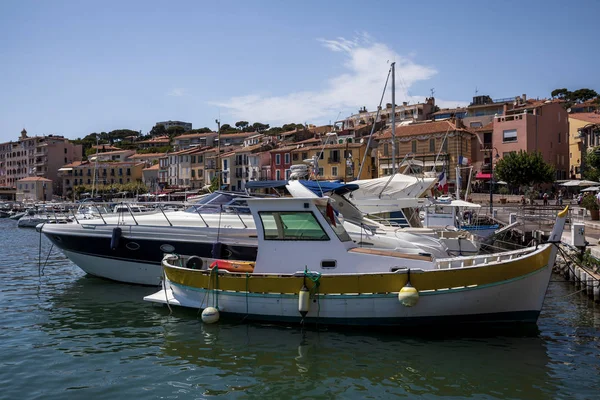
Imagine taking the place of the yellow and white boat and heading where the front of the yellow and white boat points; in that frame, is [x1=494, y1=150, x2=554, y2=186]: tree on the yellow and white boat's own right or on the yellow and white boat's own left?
on the yellow and white boat's own left

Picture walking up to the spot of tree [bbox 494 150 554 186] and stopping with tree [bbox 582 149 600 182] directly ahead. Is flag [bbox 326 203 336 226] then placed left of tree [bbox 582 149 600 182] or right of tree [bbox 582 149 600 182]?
right

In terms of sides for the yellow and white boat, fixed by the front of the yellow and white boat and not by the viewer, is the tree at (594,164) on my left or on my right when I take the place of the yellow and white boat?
on my left

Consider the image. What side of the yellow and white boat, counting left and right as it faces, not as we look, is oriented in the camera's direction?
right
